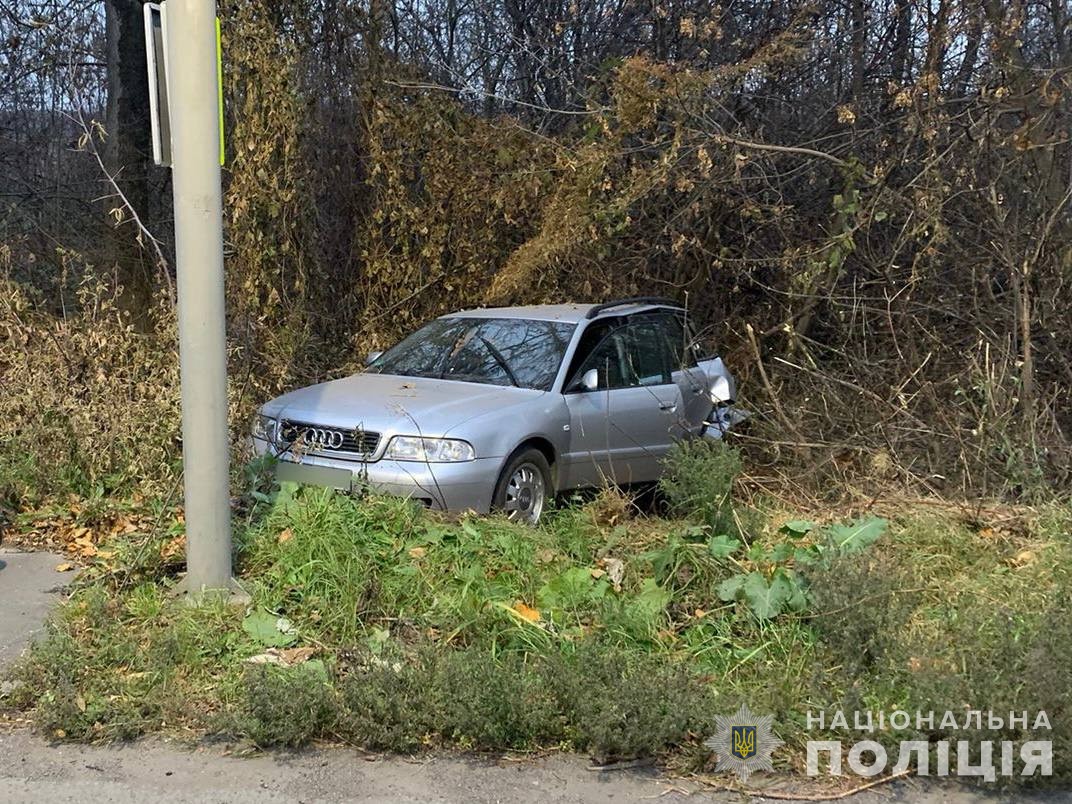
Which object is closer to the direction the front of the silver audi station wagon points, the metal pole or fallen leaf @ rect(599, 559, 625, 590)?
the metal pole

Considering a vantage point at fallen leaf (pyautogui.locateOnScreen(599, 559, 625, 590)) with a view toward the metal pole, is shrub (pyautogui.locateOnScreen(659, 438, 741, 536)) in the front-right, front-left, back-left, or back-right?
back-right

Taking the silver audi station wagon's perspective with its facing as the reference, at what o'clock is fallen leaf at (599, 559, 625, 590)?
The fallen leaf is roughly at 10 o'clock from the silver audi station wagon.

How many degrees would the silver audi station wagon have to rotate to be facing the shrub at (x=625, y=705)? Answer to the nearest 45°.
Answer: approximately 45° to its left

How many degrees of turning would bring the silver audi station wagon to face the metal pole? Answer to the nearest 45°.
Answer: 0° — it already faces it

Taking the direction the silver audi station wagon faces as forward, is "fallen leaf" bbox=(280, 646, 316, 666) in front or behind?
in front

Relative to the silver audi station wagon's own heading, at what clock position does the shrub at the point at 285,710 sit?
The shrub is roughly at 11 o'clock from the silver audi station wagon.

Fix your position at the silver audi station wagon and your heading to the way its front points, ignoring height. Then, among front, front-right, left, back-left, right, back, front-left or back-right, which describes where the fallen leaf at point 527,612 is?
front-left

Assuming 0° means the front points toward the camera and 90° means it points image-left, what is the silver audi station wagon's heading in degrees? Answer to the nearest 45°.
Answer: approximately 45°

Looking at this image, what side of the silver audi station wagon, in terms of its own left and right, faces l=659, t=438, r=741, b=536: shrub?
left
